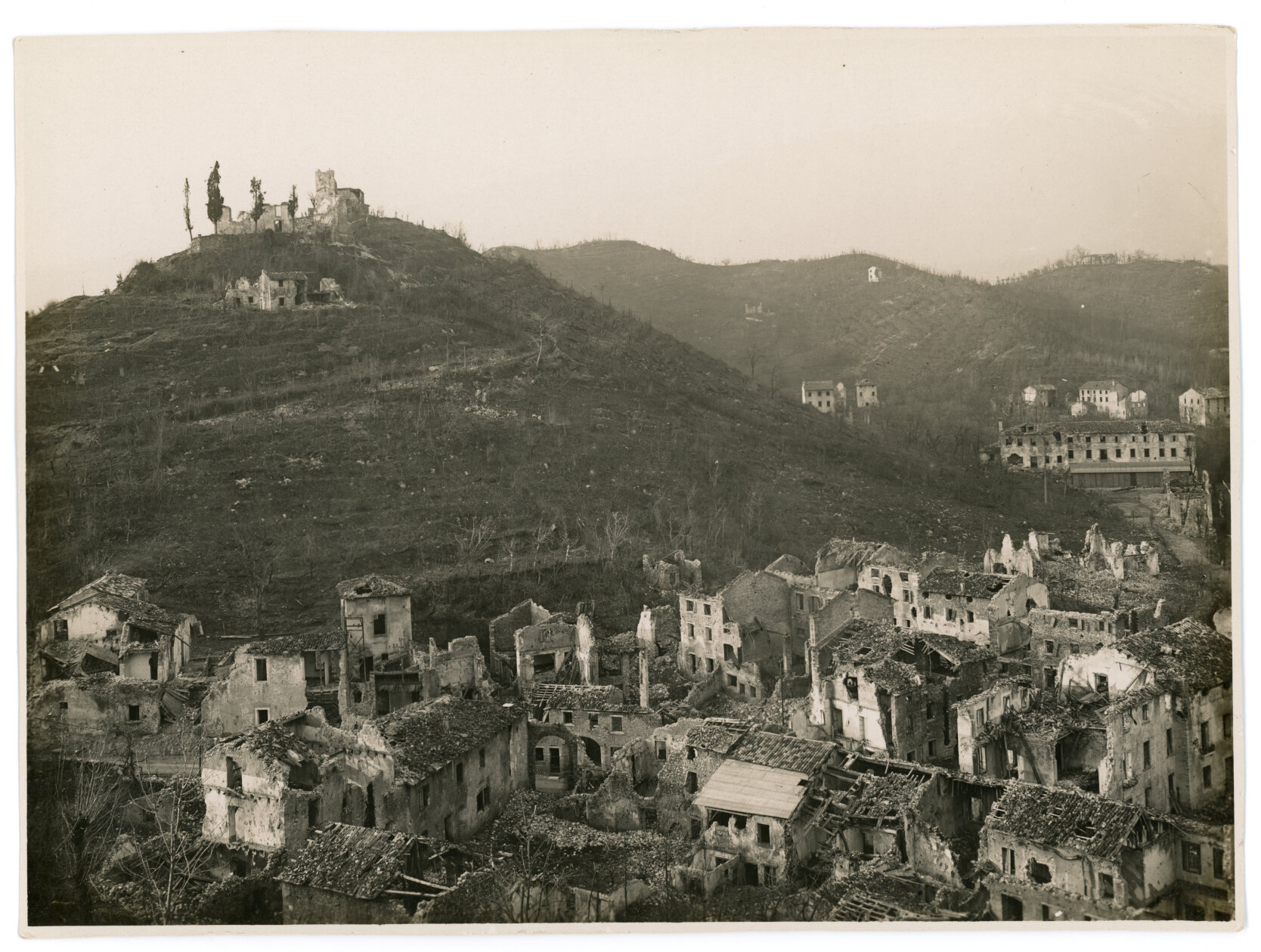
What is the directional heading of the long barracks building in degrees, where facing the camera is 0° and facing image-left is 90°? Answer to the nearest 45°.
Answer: approximately 0°

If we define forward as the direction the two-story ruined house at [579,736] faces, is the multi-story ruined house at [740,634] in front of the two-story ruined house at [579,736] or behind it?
behind

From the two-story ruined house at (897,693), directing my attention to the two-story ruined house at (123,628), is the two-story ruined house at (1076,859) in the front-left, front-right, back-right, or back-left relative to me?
back-left

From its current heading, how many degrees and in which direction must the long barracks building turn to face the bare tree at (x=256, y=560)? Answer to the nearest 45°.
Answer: approximately 45° to its right

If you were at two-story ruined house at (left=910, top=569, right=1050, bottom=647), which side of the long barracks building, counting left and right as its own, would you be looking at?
front

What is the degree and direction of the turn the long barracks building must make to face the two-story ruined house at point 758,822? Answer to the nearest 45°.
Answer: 0° — it already faces it

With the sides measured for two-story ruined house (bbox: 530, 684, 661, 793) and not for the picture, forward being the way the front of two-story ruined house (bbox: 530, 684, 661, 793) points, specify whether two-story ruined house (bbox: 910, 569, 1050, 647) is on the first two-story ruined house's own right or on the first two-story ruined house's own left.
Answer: on the first two-story ruined house's own left

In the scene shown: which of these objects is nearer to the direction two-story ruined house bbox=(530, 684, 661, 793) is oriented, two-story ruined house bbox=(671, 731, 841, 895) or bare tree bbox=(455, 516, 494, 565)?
the two-story ruined house

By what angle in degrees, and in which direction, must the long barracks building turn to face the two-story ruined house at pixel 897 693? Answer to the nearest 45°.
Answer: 0° — it already faces it

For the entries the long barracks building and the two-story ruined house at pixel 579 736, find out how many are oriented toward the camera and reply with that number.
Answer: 2
